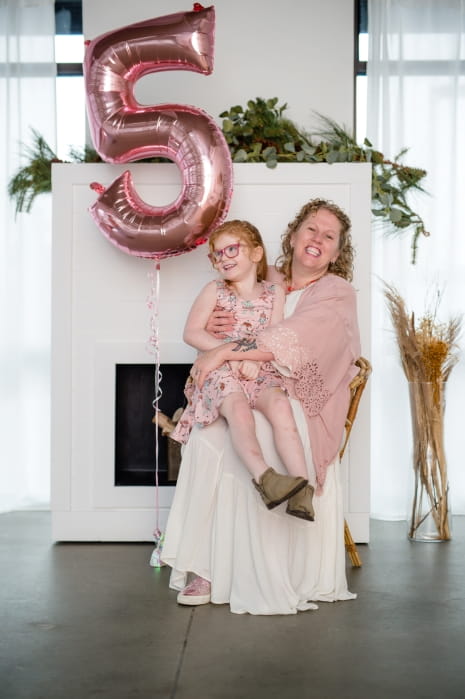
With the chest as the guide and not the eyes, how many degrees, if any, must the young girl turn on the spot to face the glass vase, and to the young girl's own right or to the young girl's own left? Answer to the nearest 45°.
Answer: approximately 135° to the young girl's own left

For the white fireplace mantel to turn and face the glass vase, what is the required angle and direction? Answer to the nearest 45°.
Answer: approximately 90° to its left

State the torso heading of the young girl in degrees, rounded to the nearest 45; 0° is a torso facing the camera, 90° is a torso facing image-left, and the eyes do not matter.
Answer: approximately 0°

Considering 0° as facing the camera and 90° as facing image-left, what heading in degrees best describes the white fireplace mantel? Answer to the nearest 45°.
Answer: approximately 0°

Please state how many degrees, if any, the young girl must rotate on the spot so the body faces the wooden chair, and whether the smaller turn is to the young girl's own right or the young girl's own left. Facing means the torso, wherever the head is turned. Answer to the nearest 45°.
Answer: approximately 135° to the young girl's own left

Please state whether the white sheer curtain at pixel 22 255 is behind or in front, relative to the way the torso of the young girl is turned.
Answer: behind
